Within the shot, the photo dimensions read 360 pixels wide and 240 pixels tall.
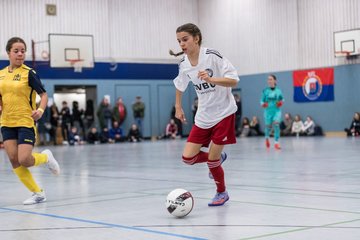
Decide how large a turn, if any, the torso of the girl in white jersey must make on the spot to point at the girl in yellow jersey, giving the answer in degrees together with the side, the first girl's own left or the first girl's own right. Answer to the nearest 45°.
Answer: approximately 45° to the first girl's own right

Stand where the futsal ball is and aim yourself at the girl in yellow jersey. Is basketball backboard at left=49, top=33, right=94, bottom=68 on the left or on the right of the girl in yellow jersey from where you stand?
right

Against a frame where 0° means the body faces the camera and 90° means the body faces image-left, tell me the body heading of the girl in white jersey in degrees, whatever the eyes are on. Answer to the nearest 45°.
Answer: approximately 45°

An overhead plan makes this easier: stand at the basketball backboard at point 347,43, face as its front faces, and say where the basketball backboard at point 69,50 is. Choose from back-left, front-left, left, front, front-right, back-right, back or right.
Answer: front-right

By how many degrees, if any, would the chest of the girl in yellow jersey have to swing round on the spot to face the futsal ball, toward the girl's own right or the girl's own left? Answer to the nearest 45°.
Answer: approximately 90° to the girl's own left

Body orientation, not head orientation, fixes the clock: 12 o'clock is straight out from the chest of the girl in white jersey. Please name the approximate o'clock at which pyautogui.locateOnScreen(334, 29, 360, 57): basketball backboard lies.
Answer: The basketball backboard is roughly at 5 o'clock from the girl in white jersey.

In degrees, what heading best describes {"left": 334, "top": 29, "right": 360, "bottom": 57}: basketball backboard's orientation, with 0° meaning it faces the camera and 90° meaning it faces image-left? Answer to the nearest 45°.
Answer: approximately 45°
